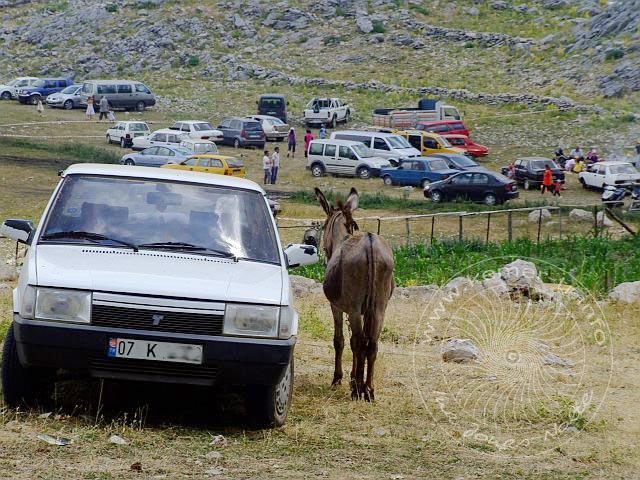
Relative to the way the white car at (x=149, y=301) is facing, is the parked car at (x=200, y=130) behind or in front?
behind

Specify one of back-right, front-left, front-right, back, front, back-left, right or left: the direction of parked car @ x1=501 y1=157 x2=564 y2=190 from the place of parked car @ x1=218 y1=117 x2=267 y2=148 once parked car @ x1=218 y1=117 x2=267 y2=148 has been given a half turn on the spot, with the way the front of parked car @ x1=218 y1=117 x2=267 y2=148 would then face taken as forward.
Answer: front

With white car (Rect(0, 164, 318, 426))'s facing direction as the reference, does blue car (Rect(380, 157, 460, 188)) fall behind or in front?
behind

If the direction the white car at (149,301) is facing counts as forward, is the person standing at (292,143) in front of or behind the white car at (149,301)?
behind

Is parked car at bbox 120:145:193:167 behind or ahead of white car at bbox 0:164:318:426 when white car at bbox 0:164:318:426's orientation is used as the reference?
behind

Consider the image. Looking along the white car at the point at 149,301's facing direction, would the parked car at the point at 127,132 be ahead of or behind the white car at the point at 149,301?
behind

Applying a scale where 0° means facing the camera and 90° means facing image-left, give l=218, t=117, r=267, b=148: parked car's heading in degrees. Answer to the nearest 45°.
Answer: approximately 135°

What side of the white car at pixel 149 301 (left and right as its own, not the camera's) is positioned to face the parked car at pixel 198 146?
back

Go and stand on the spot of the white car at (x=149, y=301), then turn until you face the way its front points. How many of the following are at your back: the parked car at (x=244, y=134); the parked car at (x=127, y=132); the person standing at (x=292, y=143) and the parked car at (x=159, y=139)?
4

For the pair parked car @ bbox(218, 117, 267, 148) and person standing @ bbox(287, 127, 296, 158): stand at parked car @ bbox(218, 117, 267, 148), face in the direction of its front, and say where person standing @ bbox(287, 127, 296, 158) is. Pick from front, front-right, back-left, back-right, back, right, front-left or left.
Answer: back

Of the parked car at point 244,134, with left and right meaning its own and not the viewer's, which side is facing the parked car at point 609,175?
back

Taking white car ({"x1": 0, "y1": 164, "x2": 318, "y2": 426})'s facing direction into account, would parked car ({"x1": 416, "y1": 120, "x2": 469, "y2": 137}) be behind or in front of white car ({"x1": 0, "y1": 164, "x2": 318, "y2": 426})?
behind

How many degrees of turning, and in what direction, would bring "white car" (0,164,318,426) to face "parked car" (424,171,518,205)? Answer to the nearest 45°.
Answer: approximately 180°
